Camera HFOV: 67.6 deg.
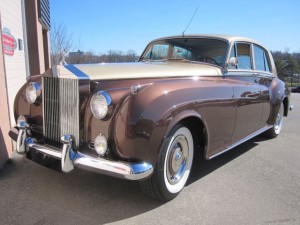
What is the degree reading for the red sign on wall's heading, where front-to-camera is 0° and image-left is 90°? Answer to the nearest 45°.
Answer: approximately 315°

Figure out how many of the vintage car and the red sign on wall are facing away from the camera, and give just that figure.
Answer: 0

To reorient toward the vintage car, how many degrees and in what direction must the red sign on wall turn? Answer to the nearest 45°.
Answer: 0° — it already faces it

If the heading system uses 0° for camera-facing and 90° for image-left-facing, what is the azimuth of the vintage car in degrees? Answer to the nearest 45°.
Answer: approximately 45°

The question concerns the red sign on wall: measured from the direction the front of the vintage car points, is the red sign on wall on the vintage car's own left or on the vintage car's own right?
on the vintage car's own right
